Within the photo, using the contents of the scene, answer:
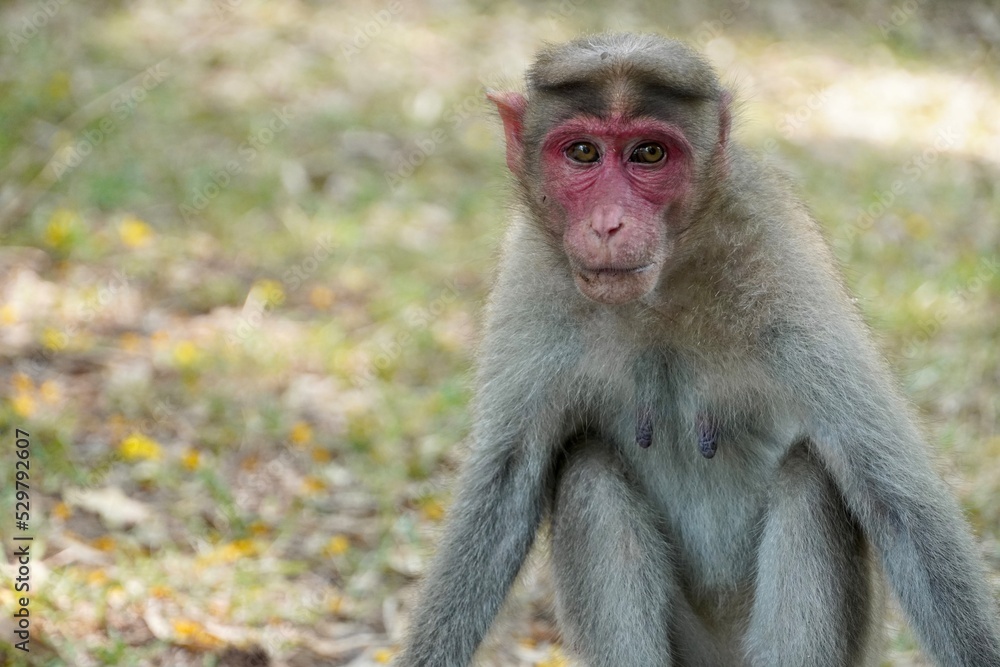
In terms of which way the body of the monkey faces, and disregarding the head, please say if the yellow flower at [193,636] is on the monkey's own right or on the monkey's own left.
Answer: on the monkey's own right

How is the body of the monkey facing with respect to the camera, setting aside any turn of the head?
toward the camera

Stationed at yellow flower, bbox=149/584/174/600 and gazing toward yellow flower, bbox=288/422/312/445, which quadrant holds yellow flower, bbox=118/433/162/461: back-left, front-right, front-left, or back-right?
front-left

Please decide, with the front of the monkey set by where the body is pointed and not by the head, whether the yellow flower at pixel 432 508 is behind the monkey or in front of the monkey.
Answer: behind

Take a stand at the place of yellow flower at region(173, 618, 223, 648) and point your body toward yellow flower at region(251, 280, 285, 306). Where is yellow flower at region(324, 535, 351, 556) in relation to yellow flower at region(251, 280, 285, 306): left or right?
right

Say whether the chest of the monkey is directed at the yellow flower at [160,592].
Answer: no

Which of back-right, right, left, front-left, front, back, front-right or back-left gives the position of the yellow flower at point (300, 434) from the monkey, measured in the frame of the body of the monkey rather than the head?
back-right

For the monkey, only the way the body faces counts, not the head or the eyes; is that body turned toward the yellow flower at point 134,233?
no

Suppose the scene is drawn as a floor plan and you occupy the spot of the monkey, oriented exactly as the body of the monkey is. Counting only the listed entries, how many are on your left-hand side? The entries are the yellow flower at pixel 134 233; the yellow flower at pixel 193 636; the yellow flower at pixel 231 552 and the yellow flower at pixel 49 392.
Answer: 0

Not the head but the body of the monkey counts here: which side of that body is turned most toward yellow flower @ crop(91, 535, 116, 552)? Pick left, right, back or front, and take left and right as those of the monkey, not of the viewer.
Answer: right

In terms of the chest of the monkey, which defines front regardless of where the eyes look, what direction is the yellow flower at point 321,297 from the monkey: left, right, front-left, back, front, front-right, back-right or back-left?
back-right

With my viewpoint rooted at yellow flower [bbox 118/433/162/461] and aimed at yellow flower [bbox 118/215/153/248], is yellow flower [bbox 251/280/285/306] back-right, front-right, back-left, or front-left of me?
front-right

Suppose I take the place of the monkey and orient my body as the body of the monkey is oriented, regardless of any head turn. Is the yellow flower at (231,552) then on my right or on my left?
on my right

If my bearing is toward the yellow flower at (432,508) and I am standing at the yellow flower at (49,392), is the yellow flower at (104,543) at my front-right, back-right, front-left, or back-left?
front-right

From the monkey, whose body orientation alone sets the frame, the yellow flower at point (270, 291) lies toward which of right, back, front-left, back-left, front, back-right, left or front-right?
back-right

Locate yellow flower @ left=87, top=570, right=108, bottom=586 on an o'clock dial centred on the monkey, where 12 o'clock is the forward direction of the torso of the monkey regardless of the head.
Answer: The yellow flower is roughly at 3 o'clock from the monkey.

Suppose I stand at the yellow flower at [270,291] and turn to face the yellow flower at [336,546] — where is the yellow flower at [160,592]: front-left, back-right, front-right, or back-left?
front-right

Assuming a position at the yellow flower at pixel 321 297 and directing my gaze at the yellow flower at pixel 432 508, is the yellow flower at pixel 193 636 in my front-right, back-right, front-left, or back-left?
front-right
